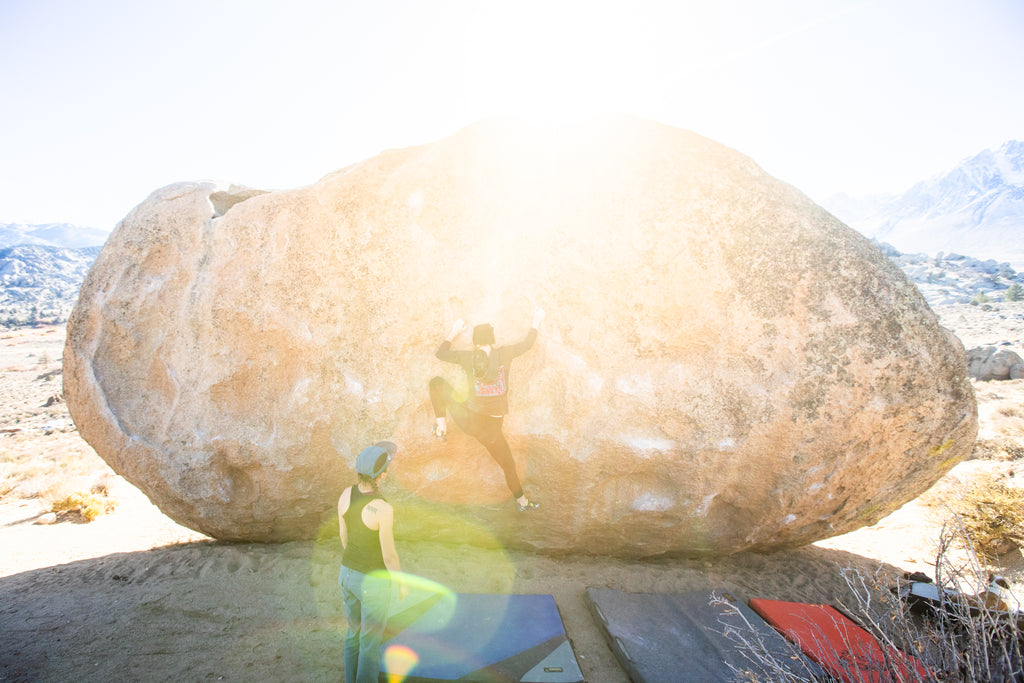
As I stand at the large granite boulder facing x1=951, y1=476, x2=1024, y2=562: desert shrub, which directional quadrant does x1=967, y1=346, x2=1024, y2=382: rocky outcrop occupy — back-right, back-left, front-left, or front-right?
front-left

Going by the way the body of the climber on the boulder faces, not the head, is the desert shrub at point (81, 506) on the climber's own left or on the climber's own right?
on the climber's own left

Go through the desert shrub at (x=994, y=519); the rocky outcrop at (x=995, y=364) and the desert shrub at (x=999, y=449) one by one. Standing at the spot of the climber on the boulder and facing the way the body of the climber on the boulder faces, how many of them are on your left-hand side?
0

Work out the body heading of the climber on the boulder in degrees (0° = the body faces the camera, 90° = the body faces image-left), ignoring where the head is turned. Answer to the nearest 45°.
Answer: approximately 180°

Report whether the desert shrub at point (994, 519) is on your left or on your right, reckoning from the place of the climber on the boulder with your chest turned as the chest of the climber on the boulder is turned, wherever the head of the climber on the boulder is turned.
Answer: on your right

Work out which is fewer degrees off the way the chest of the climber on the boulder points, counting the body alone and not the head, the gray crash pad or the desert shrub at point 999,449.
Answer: the desert shrub

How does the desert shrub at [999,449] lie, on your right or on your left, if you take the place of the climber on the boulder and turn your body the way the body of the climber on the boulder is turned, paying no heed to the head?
on your right

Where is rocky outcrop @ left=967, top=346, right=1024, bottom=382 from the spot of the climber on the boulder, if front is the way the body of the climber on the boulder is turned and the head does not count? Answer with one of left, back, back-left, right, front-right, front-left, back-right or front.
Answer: front-right

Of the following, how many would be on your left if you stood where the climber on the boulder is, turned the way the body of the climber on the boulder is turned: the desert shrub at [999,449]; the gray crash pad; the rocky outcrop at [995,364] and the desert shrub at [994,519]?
0

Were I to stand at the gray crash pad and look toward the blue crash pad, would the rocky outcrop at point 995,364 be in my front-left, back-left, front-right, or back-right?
back-right

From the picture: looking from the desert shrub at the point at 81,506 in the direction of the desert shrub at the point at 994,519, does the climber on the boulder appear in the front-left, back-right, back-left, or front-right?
front-right

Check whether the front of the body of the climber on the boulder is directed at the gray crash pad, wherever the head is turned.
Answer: no

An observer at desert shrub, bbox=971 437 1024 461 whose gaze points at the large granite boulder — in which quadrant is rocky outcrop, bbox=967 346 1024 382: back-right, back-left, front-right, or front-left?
back-right
